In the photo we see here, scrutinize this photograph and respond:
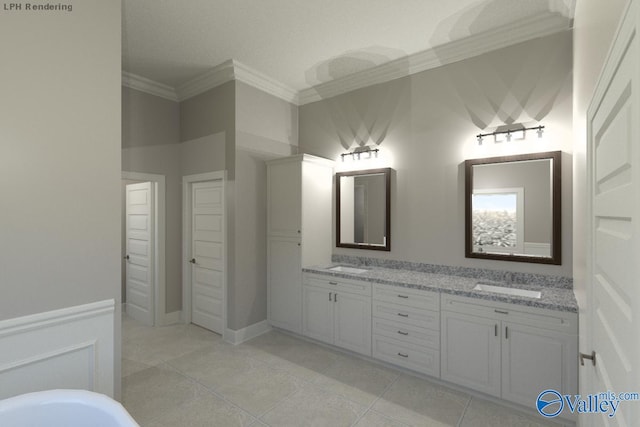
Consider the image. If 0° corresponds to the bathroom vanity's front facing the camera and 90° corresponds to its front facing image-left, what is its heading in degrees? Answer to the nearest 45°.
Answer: approximately 45°

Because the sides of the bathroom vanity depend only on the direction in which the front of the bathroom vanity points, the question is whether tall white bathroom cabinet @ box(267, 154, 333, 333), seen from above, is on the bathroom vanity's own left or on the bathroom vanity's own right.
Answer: on the bathroom vanity's own right

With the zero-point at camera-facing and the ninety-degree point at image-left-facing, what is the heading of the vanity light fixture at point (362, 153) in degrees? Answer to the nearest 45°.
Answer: approximately 45°

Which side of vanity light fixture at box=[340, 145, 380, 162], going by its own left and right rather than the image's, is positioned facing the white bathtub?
front

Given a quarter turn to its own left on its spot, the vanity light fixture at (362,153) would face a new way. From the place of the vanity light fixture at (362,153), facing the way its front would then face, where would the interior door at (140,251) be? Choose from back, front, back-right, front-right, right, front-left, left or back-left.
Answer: back-right

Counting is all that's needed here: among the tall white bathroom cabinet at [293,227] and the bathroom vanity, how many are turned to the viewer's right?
0

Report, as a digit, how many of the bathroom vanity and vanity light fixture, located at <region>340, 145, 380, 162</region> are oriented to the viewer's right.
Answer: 0

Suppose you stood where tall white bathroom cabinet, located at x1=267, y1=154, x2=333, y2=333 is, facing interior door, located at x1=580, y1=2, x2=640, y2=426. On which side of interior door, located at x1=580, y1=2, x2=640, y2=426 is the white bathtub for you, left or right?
right

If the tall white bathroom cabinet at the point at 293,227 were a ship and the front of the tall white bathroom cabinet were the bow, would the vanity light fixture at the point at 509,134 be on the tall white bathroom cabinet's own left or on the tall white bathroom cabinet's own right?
on the tall white bathroom cabinet's own left
